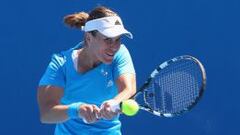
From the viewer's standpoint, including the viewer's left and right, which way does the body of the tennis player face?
facing the viewer and to the right of the viewer

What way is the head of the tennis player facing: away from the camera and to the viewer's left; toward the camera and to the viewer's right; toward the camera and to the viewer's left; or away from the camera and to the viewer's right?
toward the camera and to the viewer's right

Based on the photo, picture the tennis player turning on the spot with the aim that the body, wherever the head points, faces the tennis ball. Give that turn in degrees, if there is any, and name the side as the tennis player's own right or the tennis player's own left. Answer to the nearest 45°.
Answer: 0° — they already face it
